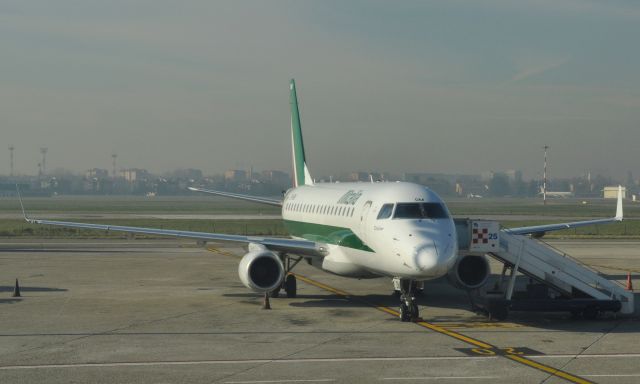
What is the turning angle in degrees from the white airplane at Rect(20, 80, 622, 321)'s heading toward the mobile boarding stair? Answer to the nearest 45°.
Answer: approximately 90° to its left

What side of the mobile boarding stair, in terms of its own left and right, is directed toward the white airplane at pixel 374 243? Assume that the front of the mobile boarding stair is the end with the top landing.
front

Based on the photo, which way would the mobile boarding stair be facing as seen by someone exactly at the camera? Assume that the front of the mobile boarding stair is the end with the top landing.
facing to the left of the viewer

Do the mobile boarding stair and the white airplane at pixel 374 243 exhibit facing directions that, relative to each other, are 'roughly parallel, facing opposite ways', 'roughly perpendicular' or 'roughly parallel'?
roughly perpendicular

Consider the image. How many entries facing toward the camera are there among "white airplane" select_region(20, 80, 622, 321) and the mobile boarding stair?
1

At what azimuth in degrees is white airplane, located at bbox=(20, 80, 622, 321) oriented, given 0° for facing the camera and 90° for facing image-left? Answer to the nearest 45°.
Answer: approximately 0°
